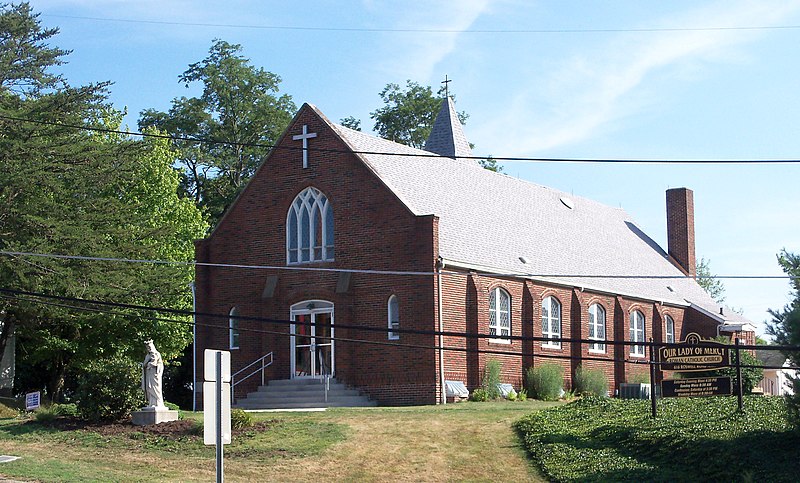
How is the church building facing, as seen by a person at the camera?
facing the viewer and to the left of the viewer

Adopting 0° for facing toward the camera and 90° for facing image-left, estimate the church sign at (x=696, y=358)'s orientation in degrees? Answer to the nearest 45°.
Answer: approximately 0°

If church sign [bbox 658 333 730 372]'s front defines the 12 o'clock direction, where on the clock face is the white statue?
The white statue is roughly at 3 o'clock from the church sign.

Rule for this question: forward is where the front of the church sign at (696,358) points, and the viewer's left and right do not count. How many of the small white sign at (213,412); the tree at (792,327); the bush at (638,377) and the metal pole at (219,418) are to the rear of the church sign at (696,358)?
1

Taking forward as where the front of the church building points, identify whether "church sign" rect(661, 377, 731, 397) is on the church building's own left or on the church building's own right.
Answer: on the church building's own left

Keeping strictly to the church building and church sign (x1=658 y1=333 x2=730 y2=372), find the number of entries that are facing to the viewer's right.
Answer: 0

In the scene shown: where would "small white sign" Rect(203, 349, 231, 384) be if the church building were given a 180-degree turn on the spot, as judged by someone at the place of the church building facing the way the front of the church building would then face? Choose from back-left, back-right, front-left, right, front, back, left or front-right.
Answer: back-right

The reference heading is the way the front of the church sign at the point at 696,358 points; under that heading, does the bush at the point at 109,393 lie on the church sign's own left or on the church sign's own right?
on the church sign's own right

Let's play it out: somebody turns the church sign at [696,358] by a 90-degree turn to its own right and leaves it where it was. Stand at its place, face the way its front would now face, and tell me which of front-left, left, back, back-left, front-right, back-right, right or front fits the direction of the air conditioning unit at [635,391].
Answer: right

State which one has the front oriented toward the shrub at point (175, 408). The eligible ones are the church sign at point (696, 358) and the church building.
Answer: the church building

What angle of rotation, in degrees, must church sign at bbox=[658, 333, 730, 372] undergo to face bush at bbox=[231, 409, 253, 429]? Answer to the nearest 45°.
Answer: approximately 90° to its right

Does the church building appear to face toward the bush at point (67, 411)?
yes

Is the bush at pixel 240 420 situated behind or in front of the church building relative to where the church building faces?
in front

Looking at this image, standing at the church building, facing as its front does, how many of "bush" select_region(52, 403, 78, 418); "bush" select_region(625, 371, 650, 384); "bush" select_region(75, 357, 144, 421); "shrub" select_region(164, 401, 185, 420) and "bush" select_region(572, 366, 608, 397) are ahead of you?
3
